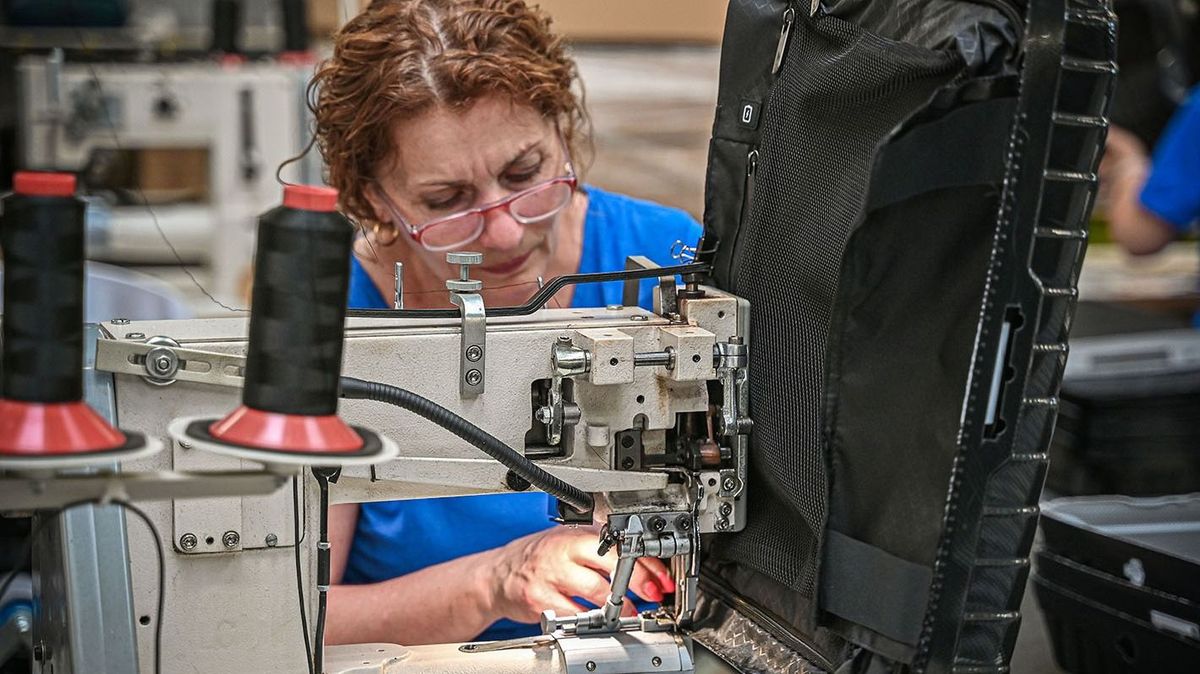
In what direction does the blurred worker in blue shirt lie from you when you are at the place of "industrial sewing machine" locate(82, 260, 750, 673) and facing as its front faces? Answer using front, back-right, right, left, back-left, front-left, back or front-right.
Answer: front-right

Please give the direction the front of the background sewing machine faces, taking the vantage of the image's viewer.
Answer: facing the viewer

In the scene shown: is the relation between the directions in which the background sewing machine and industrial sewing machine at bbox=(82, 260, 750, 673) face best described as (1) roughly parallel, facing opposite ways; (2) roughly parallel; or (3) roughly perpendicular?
roughly parallel, facing opposite ways

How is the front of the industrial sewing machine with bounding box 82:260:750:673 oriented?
away from the camera

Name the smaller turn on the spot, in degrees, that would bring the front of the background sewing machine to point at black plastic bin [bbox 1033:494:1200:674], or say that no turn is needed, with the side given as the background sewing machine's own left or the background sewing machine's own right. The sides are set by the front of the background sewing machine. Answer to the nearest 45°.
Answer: approximately 45° to the background sewing machine's own left

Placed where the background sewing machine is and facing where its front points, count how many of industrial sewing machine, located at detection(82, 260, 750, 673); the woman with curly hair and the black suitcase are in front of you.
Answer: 3

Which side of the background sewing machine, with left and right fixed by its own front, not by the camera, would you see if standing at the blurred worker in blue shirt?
left

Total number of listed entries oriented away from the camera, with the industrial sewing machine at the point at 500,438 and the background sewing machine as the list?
1

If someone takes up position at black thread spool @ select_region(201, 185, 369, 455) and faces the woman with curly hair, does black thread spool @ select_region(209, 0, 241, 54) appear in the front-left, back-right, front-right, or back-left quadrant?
front-left

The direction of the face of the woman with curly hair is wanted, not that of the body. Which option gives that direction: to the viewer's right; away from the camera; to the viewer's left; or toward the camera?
toward the camera

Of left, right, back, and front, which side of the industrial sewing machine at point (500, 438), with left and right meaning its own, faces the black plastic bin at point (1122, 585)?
right
